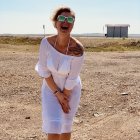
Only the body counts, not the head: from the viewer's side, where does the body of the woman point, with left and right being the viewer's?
facing the viewer

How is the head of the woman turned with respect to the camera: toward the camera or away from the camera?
toward the camera
